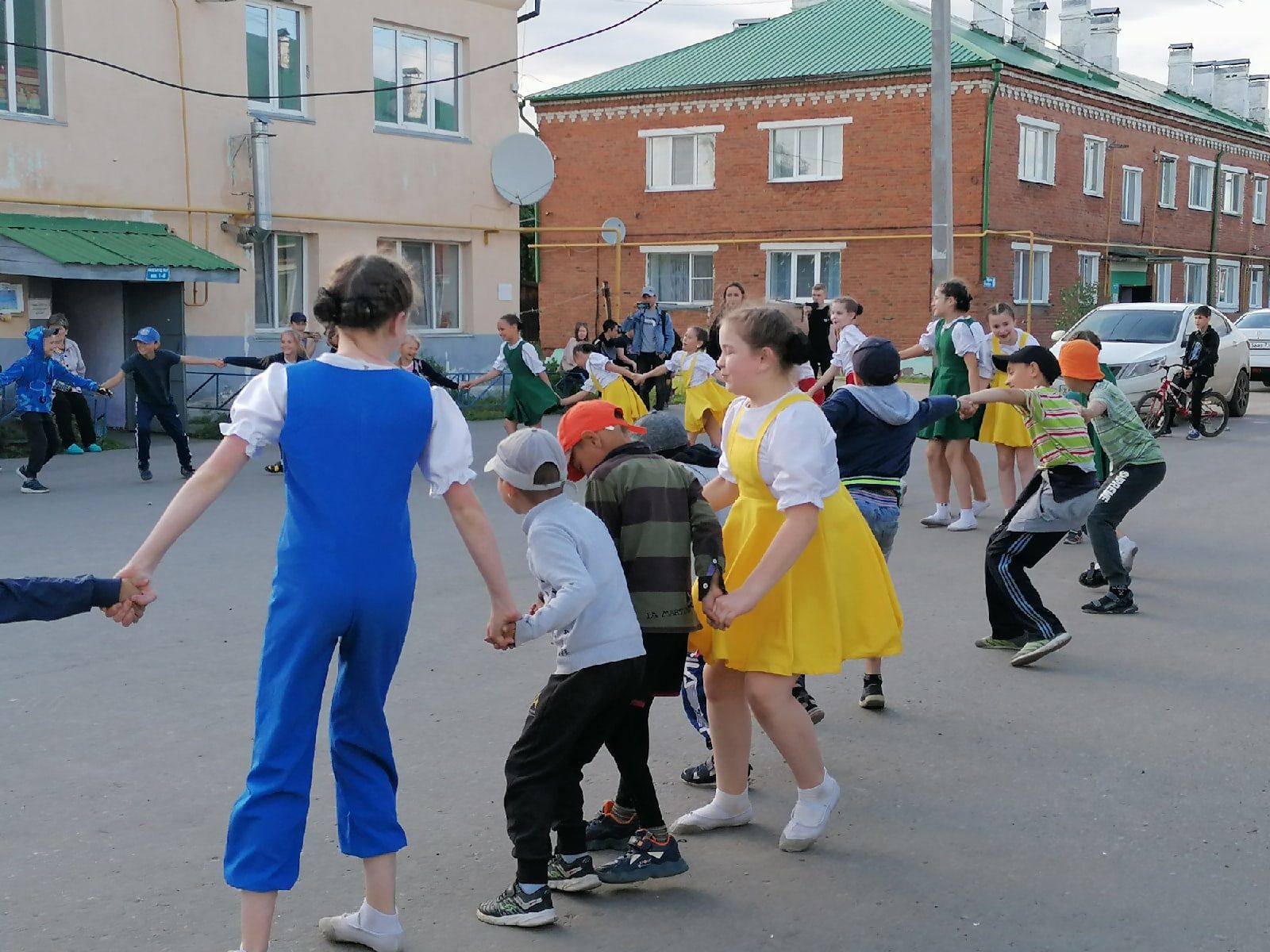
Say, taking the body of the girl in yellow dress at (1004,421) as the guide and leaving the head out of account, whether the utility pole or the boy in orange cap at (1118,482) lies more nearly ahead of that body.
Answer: the boy in orange cap

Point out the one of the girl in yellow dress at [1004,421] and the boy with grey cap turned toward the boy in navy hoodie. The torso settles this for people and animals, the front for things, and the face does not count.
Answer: the girl in yellow dress

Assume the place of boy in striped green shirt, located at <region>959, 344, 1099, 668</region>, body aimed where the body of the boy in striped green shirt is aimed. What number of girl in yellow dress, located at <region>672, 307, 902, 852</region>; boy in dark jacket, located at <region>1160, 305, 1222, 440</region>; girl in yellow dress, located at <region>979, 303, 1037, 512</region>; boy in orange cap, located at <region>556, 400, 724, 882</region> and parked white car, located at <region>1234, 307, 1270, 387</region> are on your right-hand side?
3

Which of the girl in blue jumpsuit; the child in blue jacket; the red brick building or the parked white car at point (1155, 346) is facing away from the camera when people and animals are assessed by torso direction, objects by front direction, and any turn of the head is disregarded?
the girl in blue jumpsuit

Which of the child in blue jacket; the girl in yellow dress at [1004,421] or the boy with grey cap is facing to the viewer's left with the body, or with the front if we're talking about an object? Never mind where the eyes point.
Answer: the boy with grey cap

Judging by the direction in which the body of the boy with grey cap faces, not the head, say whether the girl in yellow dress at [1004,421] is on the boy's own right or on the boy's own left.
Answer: on the boy's own right

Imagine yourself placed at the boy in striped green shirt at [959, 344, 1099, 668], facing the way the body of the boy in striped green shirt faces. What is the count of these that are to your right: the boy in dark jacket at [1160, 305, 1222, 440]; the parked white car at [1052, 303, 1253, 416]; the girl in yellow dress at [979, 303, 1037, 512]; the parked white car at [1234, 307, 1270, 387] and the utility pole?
5

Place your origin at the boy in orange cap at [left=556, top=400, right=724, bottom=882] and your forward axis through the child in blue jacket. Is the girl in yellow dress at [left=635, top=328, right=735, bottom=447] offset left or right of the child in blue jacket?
right

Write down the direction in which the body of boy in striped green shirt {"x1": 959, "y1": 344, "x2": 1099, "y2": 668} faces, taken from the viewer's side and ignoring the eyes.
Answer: to the viewer's left

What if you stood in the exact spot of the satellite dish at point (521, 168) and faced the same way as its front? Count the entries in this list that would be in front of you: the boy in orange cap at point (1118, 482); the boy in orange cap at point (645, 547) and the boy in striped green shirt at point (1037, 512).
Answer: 3

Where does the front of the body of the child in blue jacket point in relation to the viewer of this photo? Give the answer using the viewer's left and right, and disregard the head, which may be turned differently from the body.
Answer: facing the viewer and to the right of the viewer

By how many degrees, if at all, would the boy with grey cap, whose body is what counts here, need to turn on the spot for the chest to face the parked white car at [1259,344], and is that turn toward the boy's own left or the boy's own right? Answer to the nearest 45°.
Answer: approximately 135° to the boy's own right

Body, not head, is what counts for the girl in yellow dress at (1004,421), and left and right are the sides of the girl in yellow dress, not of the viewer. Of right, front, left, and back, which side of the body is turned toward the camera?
front

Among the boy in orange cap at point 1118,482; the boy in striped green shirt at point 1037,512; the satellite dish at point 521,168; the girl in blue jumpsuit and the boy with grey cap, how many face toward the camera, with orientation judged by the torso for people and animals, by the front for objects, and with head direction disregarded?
1

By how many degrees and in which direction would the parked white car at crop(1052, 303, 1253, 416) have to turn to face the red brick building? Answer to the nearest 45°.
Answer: approximately 90° to its right

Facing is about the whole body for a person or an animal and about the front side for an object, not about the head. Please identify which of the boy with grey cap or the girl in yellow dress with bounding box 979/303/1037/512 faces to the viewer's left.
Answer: the boy with grey cap

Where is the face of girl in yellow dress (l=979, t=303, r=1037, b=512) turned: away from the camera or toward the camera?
toward the camera

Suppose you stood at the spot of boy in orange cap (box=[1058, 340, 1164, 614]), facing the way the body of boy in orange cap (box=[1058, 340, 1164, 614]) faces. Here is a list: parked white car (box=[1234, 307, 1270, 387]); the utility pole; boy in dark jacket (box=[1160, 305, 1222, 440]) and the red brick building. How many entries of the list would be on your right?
4

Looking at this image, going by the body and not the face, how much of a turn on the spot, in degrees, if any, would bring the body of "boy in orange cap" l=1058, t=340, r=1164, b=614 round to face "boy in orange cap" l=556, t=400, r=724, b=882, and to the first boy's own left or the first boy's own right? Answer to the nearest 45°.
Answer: approximately 90° to the first boy's own left

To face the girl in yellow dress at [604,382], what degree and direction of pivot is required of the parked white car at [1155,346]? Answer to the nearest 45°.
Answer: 0° — it already faces them

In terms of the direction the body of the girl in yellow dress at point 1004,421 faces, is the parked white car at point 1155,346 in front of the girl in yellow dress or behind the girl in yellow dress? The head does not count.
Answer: behind

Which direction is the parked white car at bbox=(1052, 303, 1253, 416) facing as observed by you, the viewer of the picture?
facing the viewer and to the left of the viewer
